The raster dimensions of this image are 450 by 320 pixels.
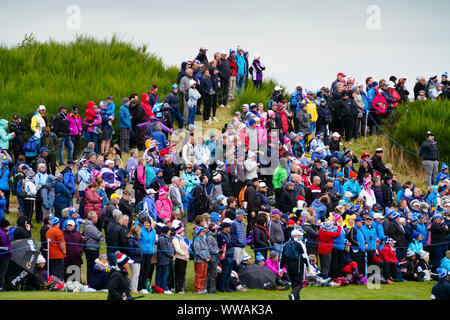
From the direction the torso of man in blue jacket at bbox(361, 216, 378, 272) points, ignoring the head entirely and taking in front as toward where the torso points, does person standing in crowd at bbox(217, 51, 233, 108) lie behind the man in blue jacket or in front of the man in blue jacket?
behind

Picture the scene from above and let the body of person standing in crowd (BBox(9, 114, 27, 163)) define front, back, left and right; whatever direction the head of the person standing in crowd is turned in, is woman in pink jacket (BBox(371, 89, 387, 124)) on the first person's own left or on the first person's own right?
on the first person's own left

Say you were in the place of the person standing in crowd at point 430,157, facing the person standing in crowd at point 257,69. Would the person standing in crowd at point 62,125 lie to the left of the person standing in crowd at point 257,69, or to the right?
left

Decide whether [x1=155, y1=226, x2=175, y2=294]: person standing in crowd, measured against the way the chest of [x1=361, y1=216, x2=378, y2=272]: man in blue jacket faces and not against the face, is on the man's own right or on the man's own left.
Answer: on the man's own right
